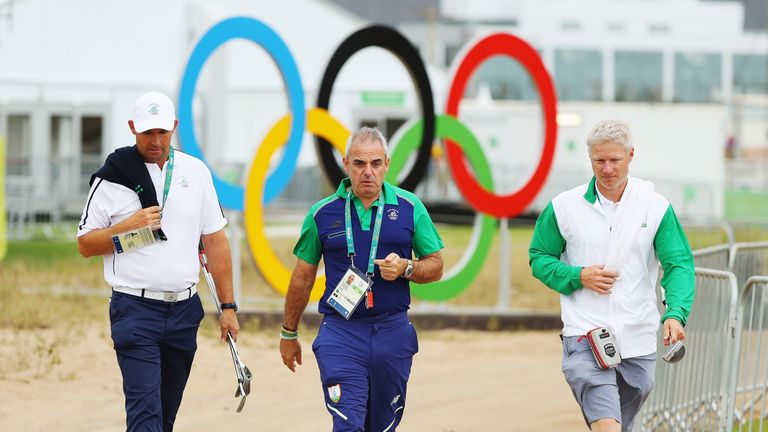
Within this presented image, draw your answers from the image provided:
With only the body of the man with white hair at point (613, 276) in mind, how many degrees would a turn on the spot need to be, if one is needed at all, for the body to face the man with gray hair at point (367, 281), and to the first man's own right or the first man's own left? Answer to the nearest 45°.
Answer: approximately 90° to the first man's own right

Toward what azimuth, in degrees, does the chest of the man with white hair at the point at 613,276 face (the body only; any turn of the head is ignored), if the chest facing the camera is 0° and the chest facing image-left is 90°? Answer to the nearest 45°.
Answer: approximately 0°

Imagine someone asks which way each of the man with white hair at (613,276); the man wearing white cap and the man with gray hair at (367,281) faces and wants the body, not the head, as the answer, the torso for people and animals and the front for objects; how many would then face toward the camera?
3

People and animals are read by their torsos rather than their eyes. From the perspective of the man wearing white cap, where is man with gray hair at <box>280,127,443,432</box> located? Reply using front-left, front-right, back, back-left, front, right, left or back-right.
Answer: left

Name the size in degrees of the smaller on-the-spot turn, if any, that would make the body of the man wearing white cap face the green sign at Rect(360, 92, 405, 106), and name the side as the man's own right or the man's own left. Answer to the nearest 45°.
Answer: approximately 180°

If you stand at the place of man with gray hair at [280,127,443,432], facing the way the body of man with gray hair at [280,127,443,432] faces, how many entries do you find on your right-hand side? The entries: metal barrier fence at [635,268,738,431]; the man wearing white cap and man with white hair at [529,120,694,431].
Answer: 1

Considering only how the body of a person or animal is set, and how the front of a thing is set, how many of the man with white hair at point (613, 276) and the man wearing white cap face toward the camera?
2
